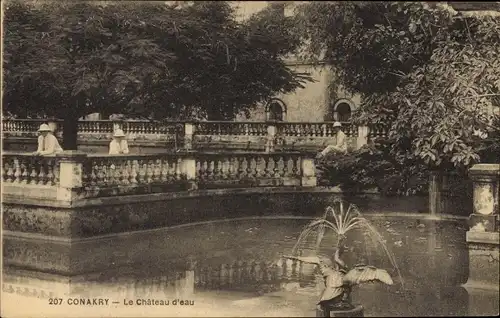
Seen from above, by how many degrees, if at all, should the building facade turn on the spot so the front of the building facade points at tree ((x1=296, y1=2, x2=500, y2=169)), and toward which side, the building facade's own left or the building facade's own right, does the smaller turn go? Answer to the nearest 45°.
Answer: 0° — it already faces it

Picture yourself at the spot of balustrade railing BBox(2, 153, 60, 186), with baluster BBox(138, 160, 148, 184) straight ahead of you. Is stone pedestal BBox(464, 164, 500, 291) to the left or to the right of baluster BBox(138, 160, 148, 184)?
right

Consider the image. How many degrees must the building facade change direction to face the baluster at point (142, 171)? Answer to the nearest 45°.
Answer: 0° — it already faces it

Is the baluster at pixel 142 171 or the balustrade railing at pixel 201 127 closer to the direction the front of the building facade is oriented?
the baluster

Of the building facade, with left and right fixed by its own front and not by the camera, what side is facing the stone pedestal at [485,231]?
front

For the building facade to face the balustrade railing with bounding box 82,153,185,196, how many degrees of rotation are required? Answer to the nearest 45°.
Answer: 0° — it already faces it

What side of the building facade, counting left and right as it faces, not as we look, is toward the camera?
front
